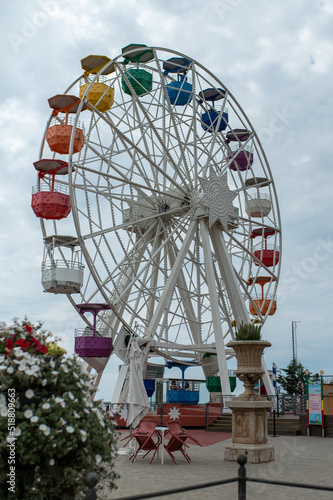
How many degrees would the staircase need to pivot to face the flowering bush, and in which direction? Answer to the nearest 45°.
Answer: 0° — it already faces it

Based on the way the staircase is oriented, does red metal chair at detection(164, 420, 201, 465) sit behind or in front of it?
in front

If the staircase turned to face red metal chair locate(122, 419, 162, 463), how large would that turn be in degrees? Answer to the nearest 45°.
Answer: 0° — it already faces it

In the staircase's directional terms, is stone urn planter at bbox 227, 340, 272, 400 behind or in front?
in front

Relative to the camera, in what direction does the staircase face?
facing the viewer
